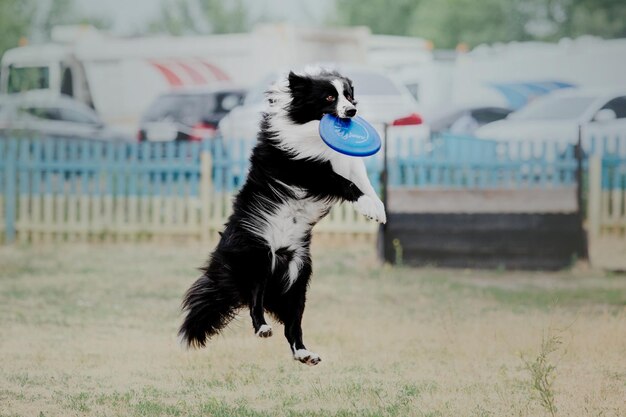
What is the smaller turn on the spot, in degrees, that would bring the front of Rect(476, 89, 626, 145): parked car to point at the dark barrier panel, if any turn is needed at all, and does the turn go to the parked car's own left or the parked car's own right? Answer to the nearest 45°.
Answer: approximately 45° to the parked car's own left

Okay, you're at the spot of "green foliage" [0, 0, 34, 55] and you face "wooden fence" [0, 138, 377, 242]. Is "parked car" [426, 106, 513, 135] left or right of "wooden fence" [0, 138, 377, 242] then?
left

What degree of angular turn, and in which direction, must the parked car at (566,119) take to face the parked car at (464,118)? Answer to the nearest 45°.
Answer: approximately 90° to its right

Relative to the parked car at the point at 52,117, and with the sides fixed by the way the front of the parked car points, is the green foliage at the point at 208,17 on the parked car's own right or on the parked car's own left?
on the parked car's own left

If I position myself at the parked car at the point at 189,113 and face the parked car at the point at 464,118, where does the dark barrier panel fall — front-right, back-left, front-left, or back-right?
front-right

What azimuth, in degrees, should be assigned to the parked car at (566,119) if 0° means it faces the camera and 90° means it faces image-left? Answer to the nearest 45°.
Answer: approximately 45°

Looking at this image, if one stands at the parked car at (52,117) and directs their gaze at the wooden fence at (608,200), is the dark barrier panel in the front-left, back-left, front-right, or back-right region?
front-right
